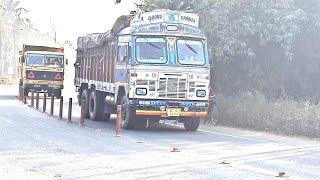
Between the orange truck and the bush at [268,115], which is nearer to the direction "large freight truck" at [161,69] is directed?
the bush

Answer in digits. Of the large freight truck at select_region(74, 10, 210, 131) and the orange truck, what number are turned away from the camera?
0

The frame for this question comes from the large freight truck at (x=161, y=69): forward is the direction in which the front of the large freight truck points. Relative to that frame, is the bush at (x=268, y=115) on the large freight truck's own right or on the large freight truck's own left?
on the large freight truck's own left

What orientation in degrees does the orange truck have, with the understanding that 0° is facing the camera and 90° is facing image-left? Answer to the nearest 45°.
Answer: approximately 0°

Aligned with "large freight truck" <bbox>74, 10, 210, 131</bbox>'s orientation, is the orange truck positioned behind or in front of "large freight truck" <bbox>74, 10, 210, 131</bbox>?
behind

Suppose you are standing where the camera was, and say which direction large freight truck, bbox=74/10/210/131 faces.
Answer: facing the viewer and to the right of the viewer
